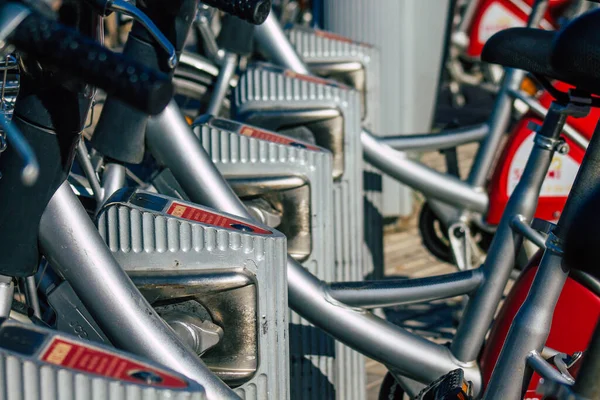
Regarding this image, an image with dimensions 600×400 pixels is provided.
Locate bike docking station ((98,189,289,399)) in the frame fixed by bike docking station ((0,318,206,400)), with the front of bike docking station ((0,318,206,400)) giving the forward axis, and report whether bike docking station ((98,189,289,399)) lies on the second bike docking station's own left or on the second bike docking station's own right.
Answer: on the second bike docking station's own left

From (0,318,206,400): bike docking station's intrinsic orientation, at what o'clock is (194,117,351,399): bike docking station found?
(194,117,351,399): bike docking station is roughly at 10 o'clock from (0,318,206,400): bike docking station.

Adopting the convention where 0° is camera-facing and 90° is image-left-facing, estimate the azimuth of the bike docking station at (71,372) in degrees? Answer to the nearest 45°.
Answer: approximately 270°

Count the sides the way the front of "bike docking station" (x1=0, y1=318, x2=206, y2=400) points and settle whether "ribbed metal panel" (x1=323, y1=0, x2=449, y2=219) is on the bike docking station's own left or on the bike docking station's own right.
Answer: on the bike docking station's own left

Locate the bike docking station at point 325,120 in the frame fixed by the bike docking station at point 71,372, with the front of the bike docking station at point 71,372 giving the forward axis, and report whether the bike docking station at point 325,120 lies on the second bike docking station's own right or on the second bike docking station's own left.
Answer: on the second bike docking station's own left
